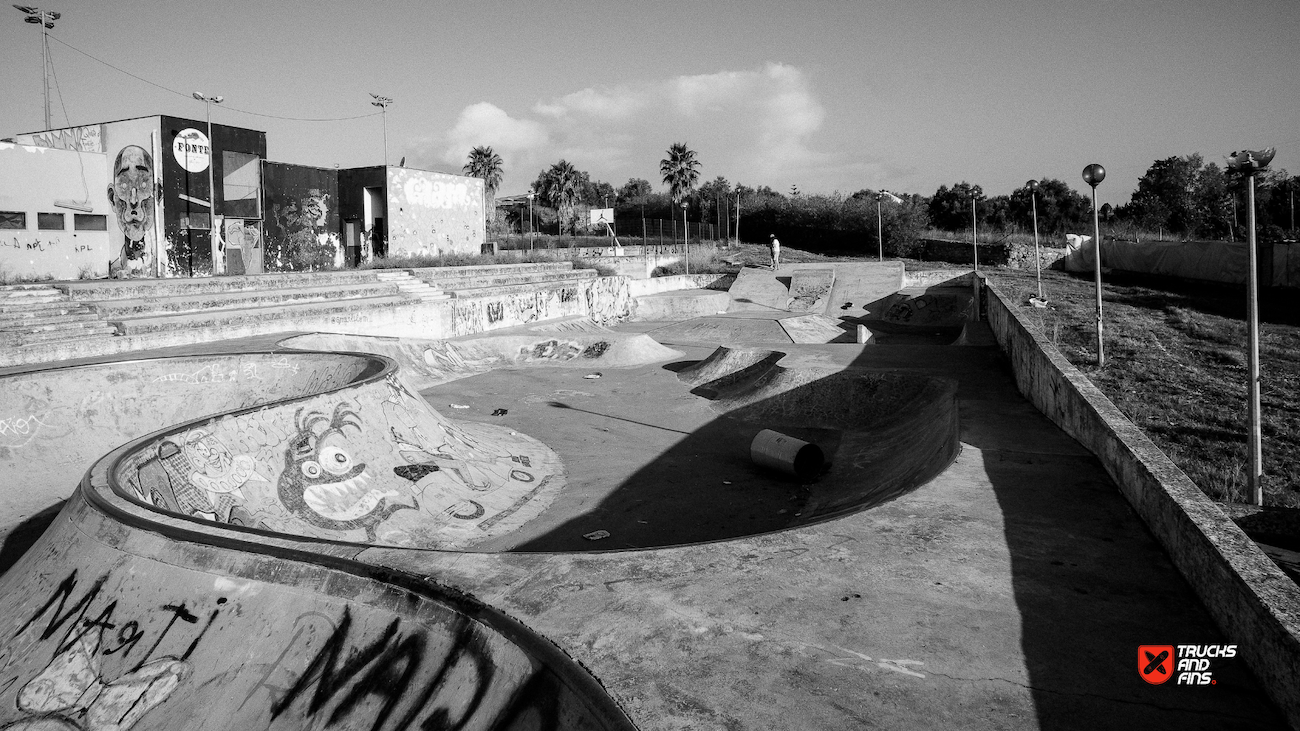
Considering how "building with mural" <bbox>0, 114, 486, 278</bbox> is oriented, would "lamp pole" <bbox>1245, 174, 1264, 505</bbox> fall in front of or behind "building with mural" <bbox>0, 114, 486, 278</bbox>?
in front

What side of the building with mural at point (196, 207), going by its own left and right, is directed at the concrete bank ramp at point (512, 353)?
front

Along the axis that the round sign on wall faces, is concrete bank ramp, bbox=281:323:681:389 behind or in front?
in front

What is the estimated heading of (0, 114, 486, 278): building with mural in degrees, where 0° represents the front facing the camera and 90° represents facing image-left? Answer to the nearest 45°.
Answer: approximately 315°

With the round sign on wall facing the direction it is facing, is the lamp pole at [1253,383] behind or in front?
in front

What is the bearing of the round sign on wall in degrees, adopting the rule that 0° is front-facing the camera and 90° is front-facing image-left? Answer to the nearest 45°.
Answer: approximately 315°
